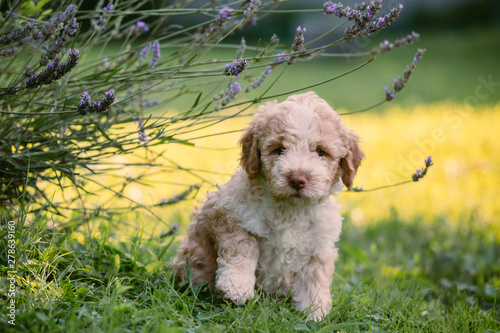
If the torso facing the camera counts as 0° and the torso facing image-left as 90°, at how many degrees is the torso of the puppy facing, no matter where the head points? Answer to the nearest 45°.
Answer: approximately 315°
